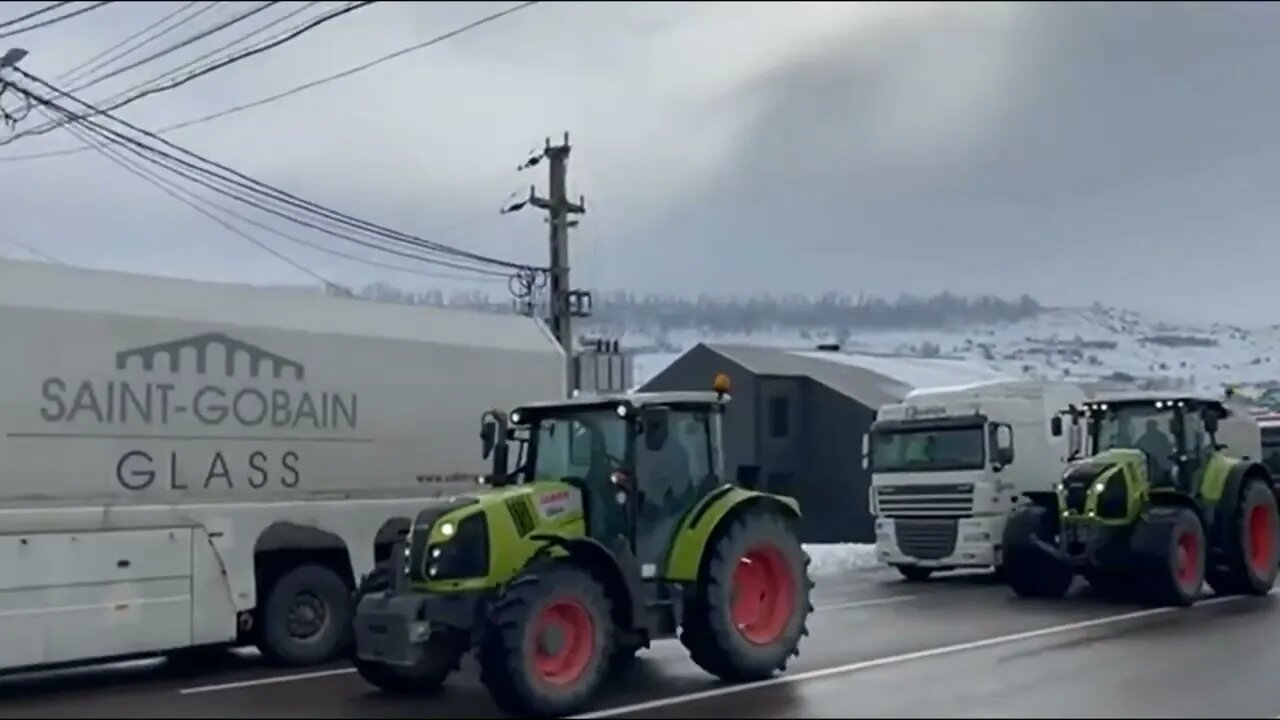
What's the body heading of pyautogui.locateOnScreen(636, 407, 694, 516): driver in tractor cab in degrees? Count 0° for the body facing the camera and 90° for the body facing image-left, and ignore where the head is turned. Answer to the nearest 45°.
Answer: approximately 45°

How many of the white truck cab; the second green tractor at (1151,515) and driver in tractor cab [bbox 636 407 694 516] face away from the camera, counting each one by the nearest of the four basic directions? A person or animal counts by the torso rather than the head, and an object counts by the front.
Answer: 0

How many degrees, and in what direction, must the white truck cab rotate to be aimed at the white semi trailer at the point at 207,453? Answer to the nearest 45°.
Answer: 0° — it already faces it

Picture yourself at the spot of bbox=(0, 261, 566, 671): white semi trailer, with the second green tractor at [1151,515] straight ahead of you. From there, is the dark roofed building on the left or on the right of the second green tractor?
left

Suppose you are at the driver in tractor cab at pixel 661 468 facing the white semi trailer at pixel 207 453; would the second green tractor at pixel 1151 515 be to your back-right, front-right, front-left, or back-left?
back-right

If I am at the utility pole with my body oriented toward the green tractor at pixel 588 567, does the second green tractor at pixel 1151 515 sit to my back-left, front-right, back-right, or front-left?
front-left

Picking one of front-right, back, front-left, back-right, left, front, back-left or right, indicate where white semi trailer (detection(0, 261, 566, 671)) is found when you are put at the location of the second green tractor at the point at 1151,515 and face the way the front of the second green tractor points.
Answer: front

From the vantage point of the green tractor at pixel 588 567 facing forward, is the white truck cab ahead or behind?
behind

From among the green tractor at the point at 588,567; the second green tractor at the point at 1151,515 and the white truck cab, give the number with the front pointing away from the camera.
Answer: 0

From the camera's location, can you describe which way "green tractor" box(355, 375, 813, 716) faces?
facing the viewer and to the left of the viewer

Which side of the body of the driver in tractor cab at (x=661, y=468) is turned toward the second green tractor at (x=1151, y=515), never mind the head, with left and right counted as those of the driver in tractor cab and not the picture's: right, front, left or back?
back

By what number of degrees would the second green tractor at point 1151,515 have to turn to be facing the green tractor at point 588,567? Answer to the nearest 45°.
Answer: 0° — it already faces it

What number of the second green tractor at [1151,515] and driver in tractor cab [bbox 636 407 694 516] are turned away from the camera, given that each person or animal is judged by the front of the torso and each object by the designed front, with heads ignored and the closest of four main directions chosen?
0

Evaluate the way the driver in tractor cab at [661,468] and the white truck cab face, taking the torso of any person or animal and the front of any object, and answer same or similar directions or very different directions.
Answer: same or similar directions
